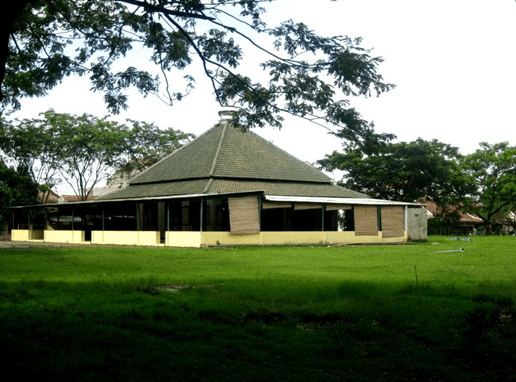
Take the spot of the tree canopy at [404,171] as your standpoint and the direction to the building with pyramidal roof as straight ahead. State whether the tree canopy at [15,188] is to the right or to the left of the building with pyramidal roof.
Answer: right

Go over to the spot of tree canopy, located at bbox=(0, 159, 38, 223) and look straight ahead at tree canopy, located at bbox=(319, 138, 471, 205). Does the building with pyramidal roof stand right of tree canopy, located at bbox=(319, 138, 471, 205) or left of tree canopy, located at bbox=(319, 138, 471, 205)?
right
